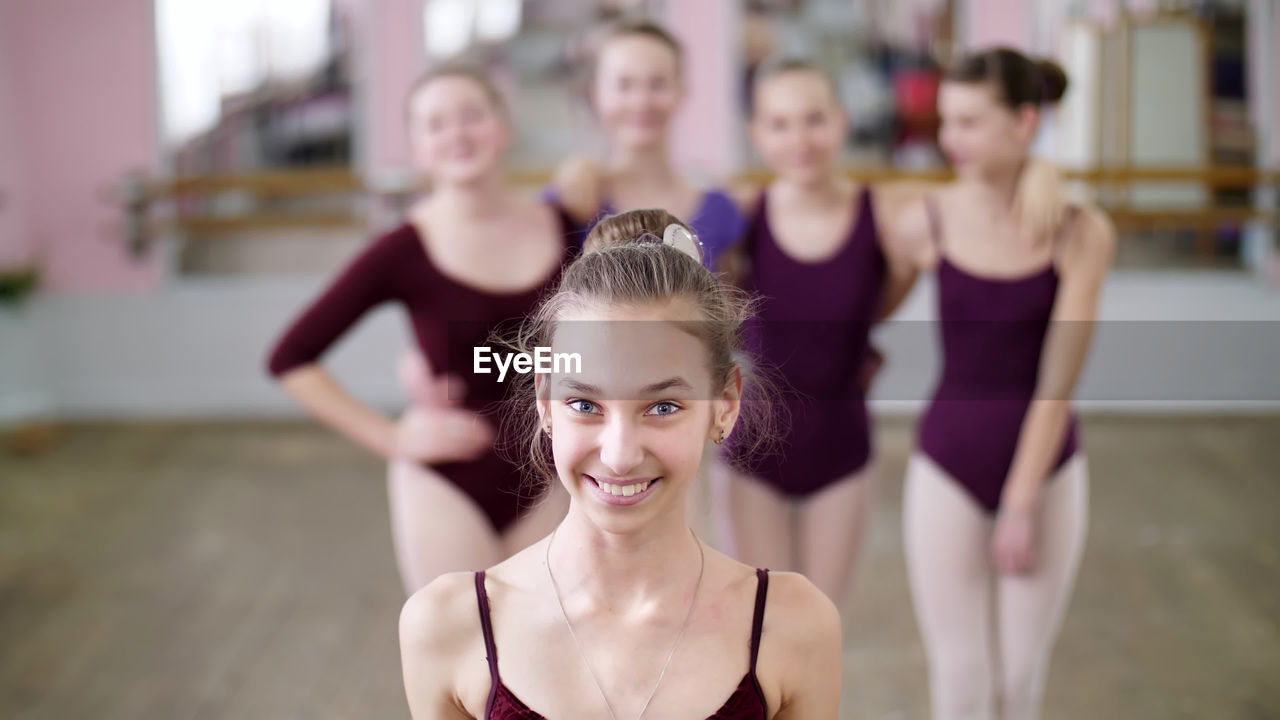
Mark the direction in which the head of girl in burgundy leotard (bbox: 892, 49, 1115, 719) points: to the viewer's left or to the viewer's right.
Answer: to the viewer's left

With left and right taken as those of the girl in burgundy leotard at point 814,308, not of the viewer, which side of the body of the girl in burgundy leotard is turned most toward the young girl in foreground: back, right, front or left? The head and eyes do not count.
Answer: front

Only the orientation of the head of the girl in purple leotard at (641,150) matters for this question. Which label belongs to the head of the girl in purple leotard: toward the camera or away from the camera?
toward the camera

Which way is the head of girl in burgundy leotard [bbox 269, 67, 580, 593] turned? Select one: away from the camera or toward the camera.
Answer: toward the camera

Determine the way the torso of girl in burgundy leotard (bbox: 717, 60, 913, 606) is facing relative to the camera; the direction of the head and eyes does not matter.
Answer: toward the camera

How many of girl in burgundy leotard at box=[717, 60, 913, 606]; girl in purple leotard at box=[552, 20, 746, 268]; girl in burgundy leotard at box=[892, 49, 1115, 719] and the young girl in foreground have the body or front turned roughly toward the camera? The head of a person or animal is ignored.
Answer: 4

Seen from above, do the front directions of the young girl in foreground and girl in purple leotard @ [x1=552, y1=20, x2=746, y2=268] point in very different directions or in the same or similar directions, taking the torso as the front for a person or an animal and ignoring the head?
same or similar directions

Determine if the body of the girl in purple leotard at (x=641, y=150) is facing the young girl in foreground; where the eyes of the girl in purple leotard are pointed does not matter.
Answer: yes

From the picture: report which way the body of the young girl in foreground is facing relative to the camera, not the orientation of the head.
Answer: toward the camera

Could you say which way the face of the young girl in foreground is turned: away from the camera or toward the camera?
toward the camera

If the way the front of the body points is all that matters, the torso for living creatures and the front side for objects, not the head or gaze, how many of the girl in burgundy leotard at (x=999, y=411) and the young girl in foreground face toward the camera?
2

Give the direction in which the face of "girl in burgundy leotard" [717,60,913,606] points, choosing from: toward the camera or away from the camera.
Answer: toward the camera

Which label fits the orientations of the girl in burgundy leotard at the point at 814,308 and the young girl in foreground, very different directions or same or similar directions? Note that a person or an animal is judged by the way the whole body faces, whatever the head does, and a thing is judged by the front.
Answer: same or similar directions

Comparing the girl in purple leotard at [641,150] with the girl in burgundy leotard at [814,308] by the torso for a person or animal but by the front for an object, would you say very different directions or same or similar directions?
same or similar directions

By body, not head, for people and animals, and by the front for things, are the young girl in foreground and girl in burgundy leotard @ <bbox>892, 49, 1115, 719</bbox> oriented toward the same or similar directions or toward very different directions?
same or similar directions
